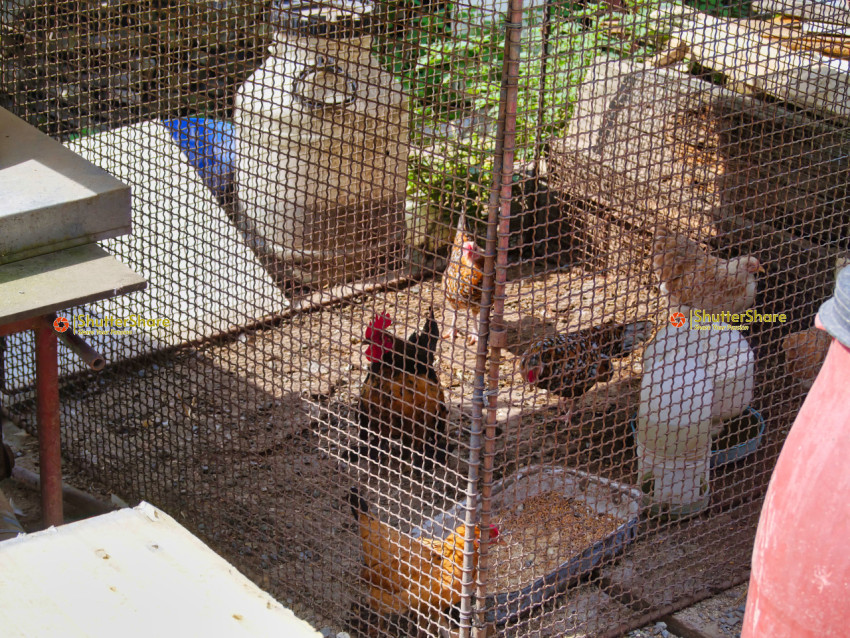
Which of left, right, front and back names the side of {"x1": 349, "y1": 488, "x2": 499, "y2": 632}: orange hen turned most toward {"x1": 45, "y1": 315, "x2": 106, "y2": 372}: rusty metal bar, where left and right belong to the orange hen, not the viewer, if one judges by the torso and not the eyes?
back

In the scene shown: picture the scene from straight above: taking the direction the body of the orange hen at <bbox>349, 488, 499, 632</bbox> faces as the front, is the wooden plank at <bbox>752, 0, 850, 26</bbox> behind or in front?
in front

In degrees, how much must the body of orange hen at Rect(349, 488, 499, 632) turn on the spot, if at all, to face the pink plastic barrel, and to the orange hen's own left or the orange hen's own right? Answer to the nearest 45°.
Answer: approximately 45° to the orange hen's own right

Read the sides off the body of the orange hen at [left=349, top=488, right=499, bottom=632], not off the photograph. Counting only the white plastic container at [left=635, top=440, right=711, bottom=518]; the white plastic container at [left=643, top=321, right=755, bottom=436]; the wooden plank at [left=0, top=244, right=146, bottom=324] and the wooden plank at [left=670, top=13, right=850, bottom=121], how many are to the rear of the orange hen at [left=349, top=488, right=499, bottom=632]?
1

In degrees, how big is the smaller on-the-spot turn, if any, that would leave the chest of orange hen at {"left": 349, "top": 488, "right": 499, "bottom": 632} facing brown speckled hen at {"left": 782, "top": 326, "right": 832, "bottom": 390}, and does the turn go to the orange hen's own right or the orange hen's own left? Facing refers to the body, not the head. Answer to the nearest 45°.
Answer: approximately 45° to the orange hen's own left

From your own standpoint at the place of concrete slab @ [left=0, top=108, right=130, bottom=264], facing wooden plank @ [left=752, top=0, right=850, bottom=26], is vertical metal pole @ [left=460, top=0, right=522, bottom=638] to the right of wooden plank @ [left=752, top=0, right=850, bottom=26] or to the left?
right

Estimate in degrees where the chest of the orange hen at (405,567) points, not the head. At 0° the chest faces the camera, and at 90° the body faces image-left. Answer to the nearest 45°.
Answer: approximately 270°

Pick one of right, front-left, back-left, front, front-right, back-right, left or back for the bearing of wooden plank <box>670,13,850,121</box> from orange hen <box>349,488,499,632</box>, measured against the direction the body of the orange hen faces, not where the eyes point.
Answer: front-left

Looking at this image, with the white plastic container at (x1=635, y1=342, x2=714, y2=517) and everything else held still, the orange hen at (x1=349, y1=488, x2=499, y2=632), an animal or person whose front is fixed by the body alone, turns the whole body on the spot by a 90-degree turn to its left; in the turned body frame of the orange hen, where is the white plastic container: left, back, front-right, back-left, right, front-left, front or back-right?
front-right
